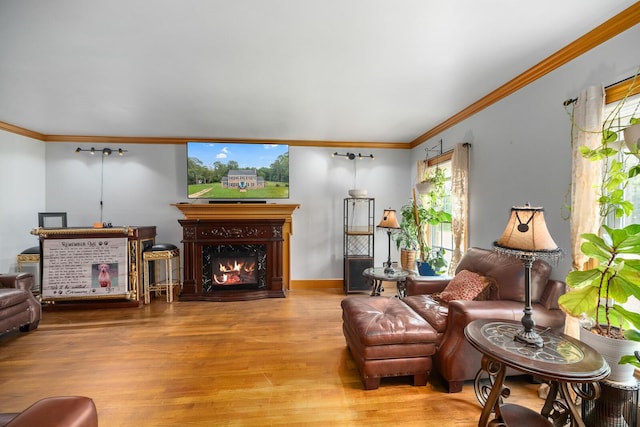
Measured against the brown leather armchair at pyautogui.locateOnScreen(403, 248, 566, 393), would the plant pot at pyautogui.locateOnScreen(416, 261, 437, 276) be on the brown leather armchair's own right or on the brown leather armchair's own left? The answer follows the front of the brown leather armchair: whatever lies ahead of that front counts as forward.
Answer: on the brown leather armchair's own right

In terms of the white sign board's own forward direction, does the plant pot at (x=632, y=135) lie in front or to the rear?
in front

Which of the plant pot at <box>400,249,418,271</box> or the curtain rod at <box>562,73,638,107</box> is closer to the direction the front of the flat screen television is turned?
the curtain rod

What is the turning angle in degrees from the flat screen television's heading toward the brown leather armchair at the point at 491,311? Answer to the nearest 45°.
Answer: approximately 45° to its left

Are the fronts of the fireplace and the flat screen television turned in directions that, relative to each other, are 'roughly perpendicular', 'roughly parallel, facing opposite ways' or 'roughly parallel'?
roughly parallel

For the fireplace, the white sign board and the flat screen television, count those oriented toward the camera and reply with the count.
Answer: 3

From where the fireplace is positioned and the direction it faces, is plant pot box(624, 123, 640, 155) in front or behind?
in front

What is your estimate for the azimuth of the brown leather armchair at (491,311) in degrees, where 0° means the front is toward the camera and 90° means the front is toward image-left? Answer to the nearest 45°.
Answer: approximately 45°

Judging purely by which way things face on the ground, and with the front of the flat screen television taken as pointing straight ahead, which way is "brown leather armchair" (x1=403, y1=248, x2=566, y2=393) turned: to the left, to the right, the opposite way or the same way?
to the right

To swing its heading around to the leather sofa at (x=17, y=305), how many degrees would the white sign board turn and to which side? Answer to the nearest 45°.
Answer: approximately 45° to its right

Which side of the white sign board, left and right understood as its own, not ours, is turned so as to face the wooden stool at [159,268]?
left

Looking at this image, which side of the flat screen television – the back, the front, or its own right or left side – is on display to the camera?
front

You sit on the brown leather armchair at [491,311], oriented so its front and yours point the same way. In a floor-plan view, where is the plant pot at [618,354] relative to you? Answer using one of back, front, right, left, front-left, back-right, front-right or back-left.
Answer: left

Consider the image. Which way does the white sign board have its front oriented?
toward the camera

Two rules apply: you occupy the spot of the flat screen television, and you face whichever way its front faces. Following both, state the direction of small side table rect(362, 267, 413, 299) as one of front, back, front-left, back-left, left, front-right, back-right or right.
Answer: front-left

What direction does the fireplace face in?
toward the camera

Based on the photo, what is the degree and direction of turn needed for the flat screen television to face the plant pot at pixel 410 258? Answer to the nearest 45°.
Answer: approximately 45° to its left

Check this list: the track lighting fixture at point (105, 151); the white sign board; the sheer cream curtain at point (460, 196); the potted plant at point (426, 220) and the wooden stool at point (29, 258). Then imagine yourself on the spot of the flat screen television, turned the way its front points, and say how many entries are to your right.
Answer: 3
